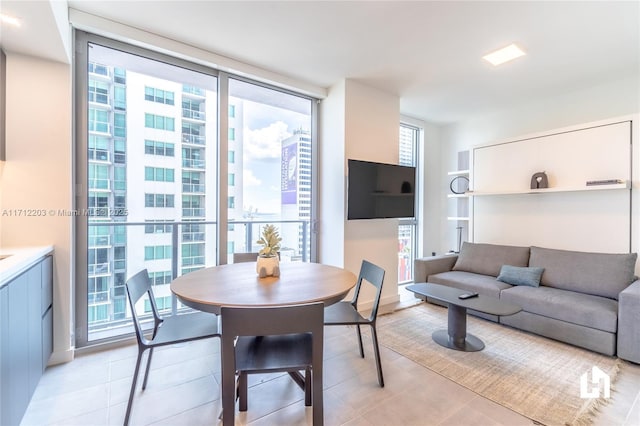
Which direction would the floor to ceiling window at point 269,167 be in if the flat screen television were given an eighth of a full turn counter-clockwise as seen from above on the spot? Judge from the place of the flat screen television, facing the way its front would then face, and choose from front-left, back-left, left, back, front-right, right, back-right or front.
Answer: back

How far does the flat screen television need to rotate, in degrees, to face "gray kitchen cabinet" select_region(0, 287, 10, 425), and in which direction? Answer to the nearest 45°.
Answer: approximately 90° to its right

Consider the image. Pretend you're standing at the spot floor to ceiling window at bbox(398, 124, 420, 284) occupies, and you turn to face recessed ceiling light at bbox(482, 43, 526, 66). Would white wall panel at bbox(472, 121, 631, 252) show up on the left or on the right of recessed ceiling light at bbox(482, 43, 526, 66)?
left

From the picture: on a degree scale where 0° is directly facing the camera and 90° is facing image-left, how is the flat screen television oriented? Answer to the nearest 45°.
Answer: approximately 315°

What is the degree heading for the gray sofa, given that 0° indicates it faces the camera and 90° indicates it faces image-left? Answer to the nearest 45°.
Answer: approximately 45°

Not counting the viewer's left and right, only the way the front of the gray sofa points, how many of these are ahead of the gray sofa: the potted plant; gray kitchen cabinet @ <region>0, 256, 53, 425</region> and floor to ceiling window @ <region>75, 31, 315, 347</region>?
3

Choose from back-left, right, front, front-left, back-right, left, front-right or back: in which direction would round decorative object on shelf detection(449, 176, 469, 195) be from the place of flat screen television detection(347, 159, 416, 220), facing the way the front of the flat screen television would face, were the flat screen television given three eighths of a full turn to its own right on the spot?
back-right
